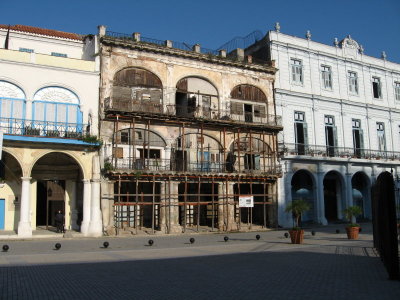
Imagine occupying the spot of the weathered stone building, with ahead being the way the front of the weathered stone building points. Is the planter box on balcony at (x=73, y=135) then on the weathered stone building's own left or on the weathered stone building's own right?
on the weathered stone building's own right

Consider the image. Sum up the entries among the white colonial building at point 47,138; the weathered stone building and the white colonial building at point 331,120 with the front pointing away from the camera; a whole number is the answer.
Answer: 0

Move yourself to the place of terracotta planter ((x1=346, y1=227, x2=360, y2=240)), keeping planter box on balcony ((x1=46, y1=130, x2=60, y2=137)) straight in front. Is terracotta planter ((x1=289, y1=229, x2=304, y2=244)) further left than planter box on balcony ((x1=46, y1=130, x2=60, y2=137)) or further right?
left

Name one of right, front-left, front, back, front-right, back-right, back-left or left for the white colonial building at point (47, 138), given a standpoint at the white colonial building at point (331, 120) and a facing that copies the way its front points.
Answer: right

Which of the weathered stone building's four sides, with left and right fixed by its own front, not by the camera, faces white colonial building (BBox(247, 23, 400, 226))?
left

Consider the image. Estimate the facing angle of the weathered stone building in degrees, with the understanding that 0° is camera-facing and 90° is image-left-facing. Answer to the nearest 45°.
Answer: approximately 315°

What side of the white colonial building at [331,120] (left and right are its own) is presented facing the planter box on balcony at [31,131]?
right

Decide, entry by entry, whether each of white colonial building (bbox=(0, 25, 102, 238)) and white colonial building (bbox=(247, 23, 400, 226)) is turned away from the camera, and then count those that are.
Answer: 0

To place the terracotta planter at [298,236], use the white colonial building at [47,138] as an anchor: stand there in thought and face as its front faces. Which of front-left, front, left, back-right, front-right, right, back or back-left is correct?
front-left

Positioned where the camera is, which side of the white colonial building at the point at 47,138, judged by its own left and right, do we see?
front

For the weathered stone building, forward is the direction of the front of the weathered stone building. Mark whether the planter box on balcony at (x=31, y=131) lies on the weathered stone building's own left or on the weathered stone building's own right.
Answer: on the weathered stone building's own right

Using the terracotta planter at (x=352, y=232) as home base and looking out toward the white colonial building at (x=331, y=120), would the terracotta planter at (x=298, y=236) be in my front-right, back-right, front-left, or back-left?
back-left

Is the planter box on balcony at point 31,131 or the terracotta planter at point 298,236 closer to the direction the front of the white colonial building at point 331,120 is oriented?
the terracotta planter

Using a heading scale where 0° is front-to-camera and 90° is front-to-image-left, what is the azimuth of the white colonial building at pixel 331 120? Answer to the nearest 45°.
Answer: approximately 315°

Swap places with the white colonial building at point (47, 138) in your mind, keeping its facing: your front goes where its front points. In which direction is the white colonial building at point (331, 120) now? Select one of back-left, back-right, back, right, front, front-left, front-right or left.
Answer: left

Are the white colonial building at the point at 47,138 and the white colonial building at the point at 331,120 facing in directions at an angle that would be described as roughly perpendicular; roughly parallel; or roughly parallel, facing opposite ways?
roughly parallel
